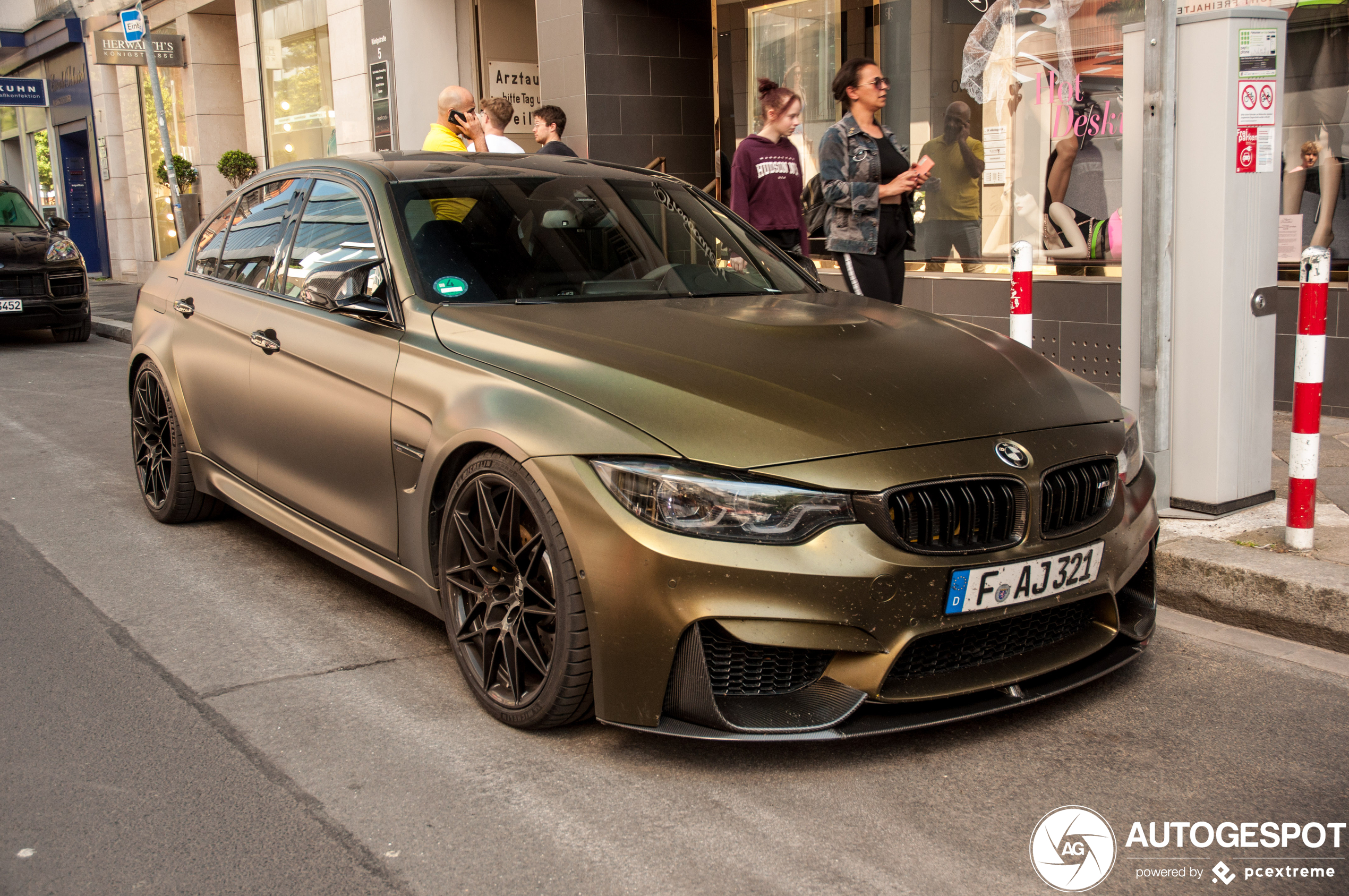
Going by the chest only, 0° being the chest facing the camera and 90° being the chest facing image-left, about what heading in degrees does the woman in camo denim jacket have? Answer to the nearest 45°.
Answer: approximately 315°

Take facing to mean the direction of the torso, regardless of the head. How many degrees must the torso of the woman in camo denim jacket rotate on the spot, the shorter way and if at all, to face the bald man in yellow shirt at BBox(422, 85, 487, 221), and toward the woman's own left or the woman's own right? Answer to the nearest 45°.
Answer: approximately 180°

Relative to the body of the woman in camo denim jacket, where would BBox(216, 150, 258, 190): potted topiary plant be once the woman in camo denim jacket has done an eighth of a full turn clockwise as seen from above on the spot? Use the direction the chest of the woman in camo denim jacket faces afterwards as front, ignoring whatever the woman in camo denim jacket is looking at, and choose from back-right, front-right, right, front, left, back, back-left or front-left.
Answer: back-right

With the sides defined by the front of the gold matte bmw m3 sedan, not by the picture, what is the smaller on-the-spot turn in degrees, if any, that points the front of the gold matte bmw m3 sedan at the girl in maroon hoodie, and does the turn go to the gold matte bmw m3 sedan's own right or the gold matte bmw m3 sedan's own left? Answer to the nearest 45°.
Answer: approximately 135° to the gold matte bmw m3 sedan's own left

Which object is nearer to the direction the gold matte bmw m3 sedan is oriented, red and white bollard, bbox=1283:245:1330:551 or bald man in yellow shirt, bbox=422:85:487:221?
the red and white bollard

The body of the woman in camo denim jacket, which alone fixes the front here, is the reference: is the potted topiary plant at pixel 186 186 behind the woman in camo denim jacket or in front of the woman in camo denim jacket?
behind

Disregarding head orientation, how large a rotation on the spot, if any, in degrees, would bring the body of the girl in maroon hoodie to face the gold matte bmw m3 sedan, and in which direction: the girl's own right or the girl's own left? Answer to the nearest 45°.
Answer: approximately 45° to the girl's own right

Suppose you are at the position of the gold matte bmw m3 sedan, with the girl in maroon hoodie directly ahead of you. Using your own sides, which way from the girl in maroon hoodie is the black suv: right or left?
left
